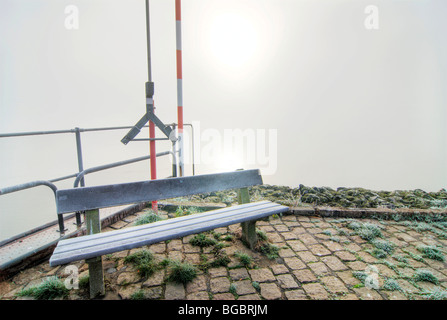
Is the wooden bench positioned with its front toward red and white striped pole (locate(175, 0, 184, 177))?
no

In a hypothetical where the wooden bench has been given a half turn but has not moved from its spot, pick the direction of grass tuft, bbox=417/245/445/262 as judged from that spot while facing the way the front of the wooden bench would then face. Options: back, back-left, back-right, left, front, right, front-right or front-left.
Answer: back-right

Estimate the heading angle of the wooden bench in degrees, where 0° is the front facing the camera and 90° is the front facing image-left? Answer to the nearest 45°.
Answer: approximately 315°

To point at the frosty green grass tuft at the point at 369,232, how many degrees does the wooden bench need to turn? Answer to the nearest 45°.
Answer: approximately 45° to its left

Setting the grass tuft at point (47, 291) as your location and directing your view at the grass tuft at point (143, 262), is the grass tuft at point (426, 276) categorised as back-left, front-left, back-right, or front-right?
front-right

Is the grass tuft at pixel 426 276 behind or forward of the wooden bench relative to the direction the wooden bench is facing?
forward

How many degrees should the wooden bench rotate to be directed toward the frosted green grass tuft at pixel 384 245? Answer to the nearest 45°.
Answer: approximately 45° to its left

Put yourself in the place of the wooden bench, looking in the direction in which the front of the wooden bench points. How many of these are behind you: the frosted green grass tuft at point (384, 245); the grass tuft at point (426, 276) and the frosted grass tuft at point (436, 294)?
0

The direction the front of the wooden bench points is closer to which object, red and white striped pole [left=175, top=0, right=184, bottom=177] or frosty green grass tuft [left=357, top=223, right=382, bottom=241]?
the frosty green grass tuft

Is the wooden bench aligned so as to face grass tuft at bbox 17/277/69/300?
no

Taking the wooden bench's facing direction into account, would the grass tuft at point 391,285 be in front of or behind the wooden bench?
in front

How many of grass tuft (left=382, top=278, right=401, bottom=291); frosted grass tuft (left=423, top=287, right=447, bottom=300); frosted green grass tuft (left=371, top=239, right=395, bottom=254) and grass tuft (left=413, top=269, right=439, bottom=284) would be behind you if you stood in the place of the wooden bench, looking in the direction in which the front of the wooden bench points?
0

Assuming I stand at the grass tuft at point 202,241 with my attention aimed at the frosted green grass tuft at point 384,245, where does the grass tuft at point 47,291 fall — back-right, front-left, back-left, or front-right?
back-right

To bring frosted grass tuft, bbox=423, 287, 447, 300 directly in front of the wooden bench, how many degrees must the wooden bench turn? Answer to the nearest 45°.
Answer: approximately 45° to its left

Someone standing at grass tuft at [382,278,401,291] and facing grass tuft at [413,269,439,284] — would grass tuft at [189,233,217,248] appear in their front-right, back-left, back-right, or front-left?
back-left
